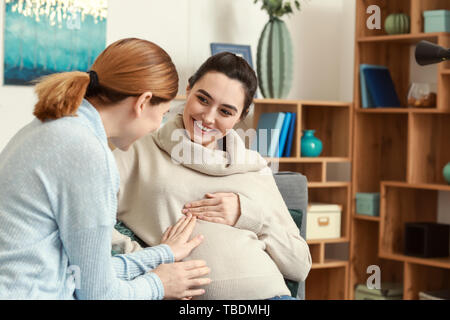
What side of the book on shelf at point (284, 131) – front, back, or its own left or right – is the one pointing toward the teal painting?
right

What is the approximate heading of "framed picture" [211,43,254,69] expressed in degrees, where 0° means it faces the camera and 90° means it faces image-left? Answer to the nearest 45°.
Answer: approximately 0°

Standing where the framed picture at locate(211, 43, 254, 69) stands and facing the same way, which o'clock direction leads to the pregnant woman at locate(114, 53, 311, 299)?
The pregnant woman is roughly at 12 o'clock from the framed picture.

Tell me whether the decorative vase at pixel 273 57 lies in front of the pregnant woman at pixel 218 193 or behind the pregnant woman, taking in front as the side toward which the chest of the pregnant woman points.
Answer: behind

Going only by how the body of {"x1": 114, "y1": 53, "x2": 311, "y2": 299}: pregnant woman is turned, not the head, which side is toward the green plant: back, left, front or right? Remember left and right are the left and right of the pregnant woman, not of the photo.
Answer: back

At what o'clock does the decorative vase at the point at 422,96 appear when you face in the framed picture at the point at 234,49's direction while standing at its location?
The decorative vase is roughly at 9 o'clock from the framed picture.

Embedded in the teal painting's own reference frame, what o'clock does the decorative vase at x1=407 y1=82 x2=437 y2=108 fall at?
The decorative vase is roughly at 9 o'clock from the teal painting.
